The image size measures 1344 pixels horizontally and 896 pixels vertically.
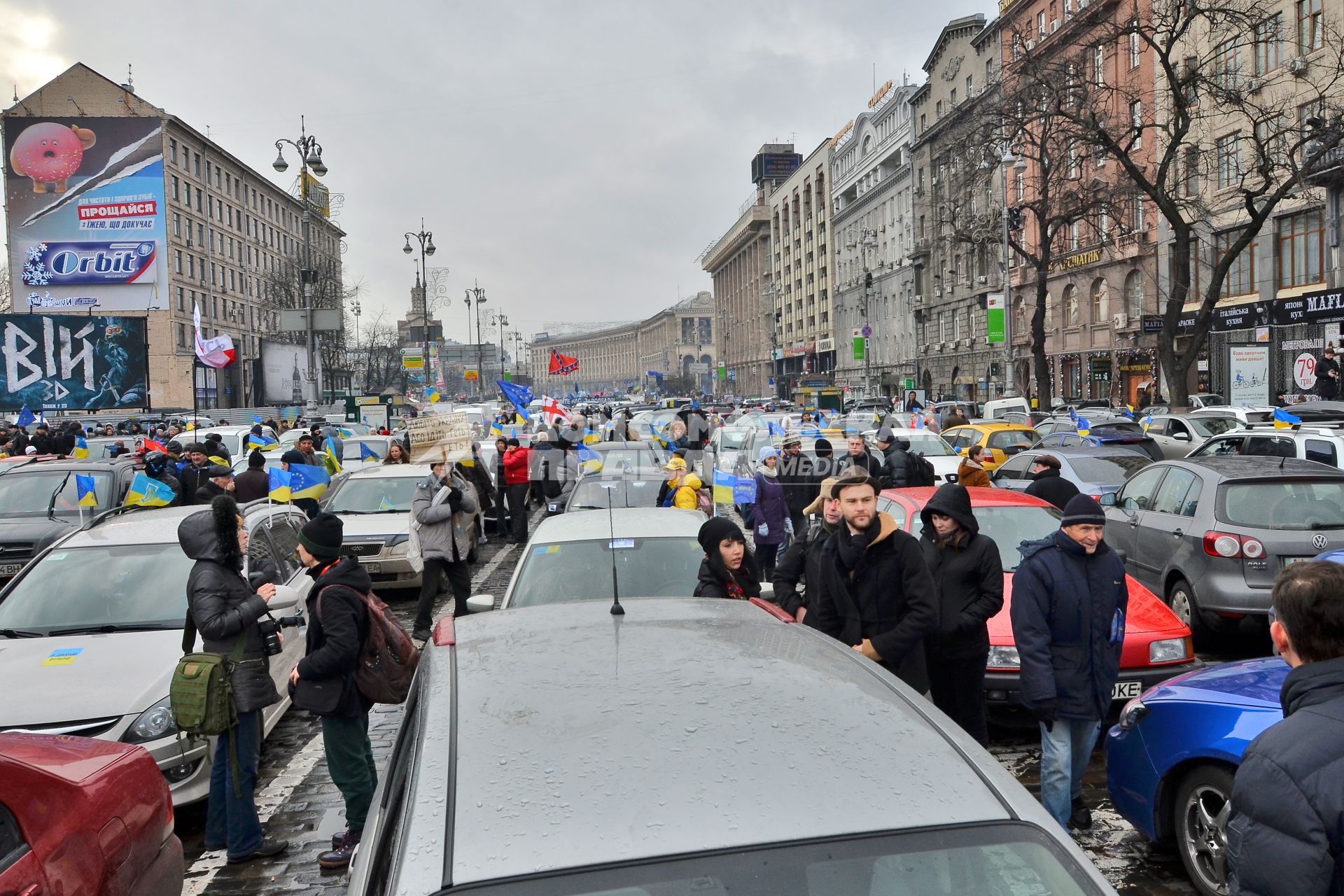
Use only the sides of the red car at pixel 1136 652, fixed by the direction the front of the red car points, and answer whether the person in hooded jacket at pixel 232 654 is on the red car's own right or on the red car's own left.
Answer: on the red car's own right

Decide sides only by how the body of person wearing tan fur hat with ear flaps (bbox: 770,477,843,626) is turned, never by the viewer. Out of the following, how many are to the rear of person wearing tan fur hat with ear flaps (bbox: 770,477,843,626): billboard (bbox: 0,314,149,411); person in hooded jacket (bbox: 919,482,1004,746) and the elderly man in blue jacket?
1

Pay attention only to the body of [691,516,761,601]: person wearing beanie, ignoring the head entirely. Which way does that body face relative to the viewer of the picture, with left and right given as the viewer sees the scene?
facing the viewer and to the right of the viewer

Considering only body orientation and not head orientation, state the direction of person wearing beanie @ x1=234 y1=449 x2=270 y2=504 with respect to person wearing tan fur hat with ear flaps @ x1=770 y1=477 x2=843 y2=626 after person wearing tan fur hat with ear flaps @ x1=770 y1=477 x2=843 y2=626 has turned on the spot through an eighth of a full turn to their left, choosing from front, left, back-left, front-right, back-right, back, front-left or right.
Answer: back-left

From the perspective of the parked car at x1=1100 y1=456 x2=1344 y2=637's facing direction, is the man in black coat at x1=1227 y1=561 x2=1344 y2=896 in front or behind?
behind

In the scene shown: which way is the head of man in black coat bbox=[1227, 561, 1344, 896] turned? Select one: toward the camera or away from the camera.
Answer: away from the camera

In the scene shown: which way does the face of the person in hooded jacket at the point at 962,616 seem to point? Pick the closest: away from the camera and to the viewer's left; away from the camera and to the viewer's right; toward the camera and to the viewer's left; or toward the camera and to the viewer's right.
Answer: toward the camera and to the viewer's left

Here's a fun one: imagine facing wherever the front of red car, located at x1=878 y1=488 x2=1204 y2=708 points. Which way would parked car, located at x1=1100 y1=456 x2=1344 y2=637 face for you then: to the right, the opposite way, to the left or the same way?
the opposite way

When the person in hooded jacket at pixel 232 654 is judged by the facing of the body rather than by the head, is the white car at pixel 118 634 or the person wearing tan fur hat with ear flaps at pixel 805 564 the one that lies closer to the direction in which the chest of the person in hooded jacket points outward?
the person wearing tan fur hat with ear flaps

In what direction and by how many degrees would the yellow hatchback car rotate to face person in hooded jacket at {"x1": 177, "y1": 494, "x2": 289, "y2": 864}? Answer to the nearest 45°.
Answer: approximately 135° to its left

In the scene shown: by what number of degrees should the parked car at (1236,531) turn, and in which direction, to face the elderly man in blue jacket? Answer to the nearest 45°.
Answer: approximately 135° to its left

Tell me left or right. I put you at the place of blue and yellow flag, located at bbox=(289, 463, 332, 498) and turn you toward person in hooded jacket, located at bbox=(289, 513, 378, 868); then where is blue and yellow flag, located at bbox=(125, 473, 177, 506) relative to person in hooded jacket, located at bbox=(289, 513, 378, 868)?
right
